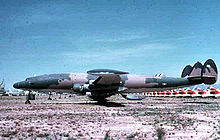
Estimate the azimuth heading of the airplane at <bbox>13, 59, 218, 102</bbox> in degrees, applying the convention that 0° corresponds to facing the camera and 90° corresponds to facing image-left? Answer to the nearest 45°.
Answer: approximately 90°
